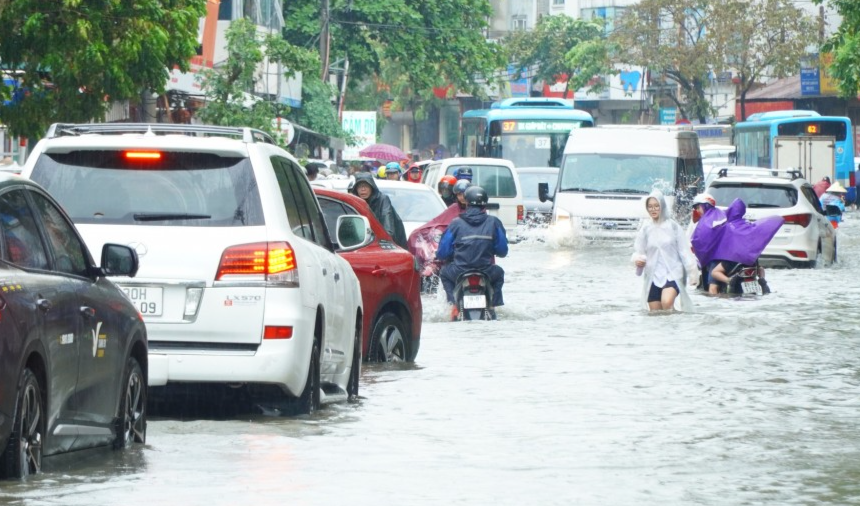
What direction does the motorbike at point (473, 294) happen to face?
away from the camera

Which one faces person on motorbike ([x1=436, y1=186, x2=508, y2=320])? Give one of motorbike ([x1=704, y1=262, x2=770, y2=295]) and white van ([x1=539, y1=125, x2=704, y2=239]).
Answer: the white van

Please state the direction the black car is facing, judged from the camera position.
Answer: facing away from the viewer and to the right of the viewer

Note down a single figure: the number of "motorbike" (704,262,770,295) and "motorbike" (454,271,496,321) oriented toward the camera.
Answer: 0

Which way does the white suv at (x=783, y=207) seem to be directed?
away from the camera

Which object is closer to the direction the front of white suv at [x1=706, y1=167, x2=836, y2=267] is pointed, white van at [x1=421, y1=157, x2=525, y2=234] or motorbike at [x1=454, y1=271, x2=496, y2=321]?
the white van

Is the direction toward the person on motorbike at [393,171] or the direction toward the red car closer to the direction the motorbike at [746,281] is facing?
the person on motorbike

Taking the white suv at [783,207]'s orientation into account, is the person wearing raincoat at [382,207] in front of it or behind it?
behind

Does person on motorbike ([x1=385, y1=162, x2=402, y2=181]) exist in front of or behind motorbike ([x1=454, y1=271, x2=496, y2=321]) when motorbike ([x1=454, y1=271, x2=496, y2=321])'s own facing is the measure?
in front

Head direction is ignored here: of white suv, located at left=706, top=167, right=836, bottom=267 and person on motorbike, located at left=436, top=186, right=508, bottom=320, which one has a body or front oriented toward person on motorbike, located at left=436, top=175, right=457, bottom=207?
person on motorbike, located at left=436, top=186, right=508, bottom=320

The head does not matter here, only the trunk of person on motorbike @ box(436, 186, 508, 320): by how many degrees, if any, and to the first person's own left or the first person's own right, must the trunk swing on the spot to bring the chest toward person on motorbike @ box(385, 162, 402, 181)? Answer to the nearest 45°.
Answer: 0° — they already face them

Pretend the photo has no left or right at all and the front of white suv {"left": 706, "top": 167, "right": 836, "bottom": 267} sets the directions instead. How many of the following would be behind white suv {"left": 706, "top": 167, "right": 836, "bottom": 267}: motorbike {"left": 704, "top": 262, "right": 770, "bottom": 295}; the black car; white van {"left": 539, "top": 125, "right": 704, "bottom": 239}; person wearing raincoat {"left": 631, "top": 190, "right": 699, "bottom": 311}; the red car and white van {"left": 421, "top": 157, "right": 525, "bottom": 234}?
4

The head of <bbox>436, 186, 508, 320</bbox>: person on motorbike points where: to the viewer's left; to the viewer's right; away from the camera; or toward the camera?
away from the camera

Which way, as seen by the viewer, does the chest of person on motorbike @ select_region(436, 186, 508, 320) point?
away from the camera

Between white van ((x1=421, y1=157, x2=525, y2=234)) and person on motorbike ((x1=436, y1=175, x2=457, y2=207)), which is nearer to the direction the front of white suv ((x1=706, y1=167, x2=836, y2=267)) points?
the white van
